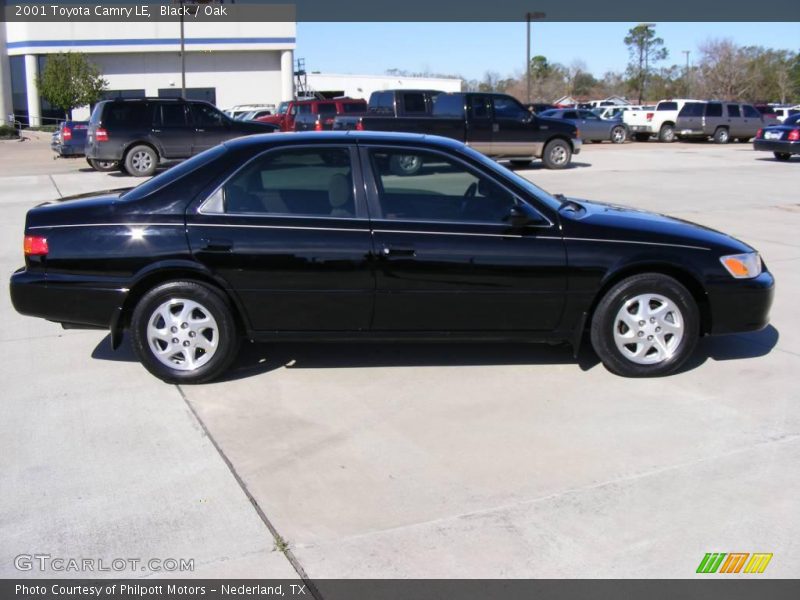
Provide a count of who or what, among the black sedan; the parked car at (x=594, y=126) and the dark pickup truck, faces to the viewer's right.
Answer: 3

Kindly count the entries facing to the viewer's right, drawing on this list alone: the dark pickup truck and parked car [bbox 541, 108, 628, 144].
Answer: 2

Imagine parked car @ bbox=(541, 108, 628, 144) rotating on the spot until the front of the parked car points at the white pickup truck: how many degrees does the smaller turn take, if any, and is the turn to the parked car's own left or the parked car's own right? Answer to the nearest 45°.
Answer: approximately 45° to the parked car's own left

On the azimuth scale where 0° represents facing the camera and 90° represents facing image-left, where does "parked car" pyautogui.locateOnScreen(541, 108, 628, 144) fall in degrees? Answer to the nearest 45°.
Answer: approximately 270°

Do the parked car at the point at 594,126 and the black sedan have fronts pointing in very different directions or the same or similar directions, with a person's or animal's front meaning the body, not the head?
same or similar directions

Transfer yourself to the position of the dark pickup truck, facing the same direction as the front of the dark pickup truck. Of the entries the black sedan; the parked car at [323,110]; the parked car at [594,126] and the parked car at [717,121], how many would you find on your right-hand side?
1

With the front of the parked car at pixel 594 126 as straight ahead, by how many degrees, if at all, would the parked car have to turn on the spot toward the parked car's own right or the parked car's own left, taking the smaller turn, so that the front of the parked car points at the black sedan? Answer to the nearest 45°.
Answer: approximately 90° to the parked car's own right

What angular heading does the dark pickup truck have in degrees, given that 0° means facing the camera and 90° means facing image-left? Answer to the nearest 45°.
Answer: approximately 270°

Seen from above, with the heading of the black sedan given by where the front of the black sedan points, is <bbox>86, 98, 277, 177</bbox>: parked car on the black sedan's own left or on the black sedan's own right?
on the black sedan's own left

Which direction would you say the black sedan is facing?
to the viewer's right

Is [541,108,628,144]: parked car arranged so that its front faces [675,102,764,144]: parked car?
yes

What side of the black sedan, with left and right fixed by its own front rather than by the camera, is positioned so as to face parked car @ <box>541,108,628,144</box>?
left

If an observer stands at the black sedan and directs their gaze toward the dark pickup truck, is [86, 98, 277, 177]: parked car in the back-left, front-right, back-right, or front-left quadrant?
front-left

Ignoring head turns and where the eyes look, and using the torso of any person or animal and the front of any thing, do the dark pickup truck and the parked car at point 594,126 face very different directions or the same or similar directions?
same or similar directions
